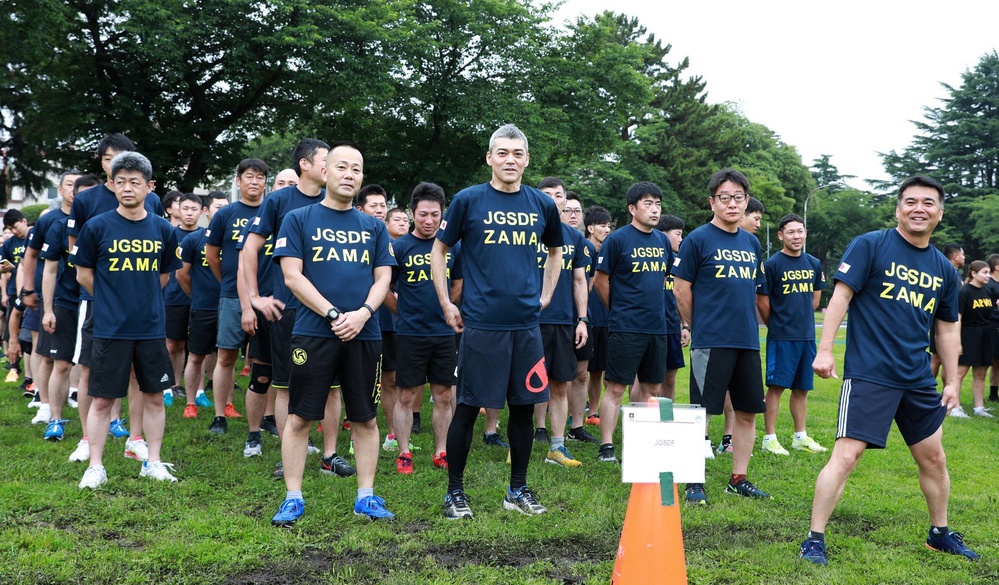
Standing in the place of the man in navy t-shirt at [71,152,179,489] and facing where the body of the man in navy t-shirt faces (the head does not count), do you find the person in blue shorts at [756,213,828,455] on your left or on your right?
on your left

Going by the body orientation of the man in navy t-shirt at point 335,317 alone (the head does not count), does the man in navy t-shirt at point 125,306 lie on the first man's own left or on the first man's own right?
on the first man's own right

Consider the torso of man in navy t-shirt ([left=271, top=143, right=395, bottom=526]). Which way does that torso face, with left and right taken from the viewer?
facing the viewer

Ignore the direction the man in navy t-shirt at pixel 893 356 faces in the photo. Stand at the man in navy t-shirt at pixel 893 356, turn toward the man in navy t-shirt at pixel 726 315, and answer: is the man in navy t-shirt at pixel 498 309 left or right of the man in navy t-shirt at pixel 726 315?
left

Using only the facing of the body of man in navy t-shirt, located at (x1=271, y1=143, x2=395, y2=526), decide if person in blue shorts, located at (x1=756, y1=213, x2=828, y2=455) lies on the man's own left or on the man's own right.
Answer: on the man's own left

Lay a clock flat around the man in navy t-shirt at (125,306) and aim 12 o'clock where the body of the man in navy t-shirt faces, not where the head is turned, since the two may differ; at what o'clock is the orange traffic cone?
The orange traffic cone is roughly at 11 o'clock from the man in navy t-shirt.

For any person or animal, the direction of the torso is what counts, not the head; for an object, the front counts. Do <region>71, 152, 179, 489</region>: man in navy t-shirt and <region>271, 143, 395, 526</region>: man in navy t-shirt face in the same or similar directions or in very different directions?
same or similar directions

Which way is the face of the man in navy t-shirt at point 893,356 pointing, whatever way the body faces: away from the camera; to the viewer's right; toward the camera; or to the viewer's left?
toward the camera

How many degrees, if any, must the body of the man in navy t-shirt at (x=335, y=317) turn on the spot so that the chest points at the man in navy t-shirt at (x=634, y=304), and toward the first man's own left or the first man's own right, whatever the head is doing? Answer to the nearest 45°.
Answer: approximately 135° to the first man's own left

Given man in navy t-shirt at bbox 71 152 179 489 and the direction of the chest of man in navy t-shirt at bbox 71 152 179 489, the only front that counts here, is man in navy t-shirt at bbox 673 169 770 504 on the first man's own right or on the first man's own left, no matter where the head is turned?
on the first man's own left

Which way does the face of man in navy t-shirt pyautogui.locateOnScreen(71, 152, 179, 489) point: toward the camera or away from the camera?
toward the camera

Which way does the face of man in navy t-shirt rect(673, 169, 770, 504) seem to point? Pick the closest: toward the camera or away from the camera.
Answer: toward the camera

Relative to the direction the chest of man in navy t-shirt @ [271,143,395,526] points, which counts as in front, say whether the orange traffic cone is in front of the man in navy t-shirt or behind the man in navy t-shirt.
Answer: in front

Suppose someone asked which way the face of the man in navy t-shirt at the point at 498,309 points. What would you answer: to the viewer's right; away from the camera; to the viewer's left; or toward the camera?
toward the camera

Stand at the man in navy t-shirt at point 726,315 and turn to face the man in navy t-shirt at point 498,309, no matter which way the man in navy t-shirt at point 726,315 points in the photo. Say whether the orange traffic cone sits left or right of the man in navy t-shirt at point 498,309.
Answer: left

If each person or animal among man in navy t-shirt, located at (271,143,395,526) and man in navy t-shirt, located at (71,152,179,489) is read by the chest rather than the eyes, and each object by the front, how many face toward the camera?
2
